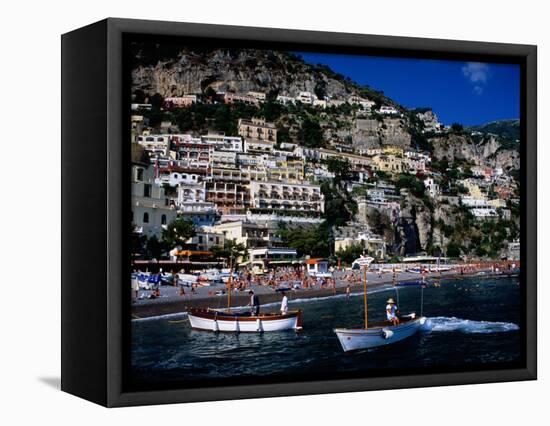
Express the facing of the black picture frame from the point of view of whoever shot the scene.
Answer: facing the viewer and to the right of the viewer
